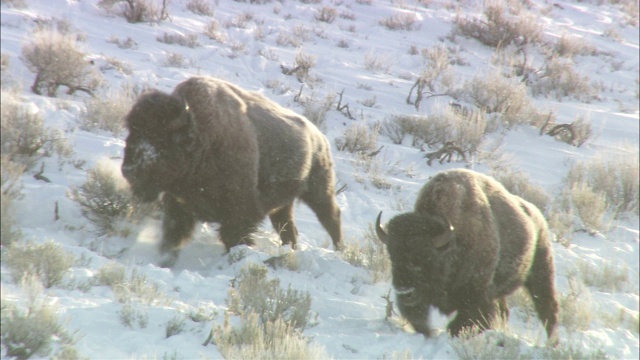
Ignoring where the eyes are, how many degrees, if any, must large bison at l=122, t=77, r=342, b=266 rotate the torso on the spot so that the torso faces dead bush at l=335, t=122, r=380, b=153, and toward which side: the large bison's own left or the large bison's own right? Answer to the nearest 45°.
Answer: approximately 180°

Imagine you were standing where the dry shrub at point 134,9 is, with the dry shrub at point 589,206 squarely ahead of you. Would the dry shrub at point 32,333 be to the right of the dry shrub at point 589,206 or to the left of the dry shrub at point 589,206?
right

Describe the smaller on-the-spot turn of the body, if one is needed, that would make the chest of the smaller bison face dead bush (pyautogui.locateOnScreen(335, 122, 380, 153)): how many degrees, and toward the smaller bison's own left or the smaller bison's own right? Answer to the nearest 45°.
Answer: approximately 90° to the smaller bison's own right

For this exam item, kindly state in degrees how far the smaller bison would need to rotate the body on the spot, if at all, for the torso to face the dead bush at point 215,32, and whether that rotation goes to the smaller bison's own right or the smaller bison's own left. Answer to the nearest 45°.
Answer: approximately 90° to the smaller bison's own right

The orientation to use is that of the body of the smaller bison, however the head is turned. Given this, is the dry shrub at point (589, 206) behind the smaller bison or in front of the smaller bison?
behind

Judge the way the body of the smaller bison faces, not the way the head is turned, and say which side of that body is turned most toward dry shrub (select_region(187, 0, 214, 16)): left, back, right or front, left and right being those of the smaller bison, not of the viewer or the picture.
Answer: right

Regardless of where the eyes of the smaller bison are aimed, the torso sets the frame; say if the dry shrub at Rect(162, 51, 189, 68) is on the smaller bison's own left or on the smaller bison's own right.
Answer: on the smaller bison's own right

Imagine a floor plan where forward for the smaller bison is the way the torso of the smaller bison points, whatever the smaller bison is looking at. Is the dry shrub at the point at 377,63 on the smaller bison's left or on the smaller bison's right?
on the smaller bison's right

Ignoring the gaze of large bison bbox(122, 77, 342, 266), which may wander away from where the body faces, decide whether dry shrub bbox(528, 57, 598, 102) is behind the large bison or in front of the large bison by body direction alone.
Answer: behind

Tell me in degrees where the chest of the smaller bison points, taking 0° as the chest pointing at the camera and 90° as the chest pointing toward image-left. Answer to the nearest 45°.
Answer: approximately 45°

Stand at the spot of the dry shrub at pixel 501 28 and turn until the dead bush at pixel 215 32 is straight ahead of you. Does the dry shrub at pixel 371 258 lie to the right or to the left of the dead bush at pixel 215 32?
left

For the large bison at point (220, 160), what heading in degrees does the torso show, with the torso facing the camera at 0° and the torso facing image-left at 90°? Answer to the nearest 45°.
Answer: approximately 45°

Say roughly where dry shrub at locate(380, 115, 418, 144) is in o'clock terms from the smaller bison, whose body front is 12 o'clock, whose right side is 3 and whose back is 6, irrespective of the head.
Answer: The dry shrub is roughly at 4 o'clock from the smaller bison.
